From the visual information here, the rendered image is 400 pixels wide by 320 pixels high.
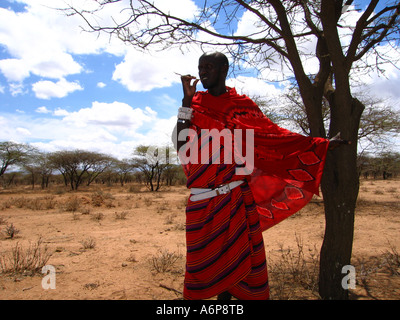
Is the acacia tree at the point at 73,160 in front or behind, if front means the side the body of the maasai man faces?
behind

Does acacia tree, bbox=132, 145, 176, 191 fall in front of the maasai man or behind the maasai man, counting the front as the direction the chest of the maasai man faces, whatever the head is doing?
behind

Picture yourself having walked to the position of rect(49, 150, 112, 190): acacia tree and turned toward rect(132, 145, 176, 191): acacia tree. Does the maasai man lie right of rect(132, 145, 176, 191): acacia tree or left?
right

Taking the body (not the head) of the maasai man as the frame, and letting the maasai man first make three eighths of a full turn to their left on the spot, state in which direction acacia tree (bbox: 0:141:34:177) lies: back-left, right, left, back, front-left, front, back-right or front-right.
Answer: left

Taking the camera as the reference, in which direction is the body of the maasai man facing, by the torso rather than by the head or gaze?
toward the camera
